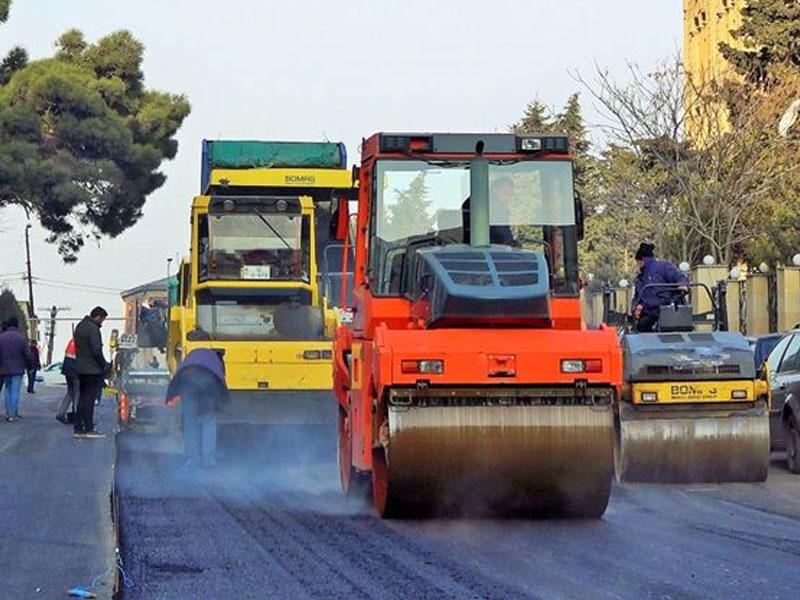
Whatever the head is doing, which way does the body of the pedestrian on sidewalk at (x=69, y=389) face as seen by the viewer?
to the viewer's right

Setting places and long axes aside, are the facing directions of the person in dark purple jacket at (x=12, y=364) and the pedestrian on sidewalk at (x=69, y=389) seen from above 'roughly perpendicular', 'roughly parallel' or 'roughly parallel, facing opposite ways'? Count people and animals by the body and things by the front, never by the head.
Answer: roughly perpendicular

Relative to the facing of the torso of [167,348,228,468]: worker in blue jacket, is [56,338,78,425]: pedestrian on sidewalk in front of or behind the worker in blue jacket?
in front

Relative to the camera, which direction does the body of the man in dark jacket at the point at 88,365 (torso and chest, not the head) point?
to the viewer's right

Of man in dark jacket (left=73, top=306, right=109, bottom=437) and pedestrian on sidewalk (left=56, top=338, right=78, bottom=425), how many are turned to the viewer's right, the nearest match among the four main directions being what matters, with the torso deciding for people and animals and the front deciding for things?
2

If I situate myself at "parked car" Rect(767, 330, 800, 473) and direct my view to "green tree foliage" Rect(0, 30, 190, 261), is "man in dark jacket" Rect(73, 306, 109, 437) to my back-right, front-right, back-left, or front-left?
front-left

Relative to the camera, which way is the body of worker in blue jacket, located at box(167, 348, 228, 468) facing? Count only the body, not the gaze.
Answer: away from the camera

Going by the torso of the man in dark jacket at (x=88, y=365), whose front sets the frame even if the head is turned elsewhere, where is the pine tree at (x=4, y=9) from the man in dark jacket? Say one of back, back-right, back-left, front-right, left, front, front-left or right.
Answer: left
